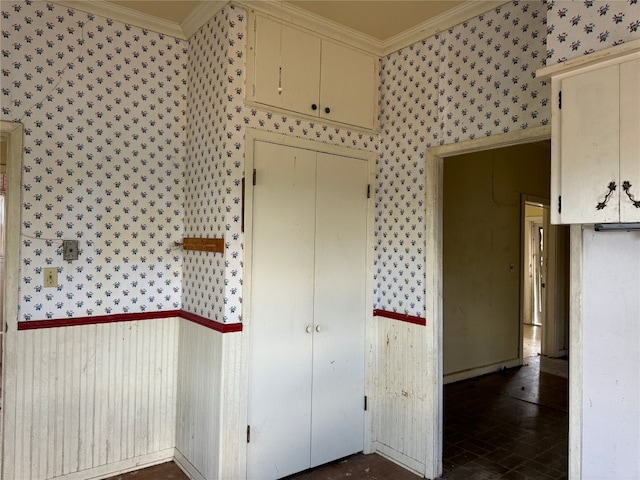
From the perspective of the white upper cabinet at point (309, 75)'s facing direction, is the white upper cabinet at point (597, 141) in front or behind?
in front

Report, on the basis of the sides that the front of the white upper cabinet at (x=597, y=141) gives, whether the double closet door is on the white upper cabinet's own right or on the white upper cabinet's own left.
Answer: on the white upper cabinet's own right

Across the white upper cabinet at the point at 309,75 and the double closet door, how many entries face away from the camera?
0

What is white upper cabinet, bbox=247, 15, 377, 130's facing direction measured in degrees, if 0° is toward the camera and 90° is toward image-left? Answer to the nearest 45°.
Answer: approximately 315°

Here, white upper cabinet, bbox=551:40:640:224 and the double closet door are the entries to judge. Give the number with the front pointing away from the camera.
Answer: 0

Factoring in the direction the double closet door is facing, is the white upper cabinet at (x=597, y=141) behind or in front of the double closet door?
in front
